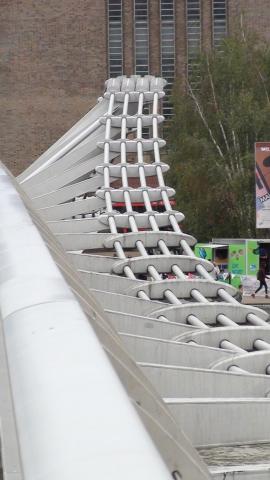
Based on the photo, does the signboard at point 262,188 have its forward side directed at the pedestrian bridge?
yes

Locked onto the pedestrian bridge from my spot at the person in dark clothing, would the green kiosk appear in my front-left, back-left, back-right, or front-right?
back-right

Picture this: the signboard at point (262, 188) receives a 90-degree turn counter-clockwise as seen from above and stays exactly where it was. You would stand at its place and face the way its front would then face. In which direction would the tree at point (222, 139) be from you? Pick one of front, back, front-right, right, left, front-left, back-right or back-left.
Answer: left

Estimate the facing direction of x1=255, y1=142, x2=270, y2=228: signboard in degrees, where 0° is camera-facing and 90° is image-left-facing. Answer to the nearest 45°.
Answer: approximately 0°
